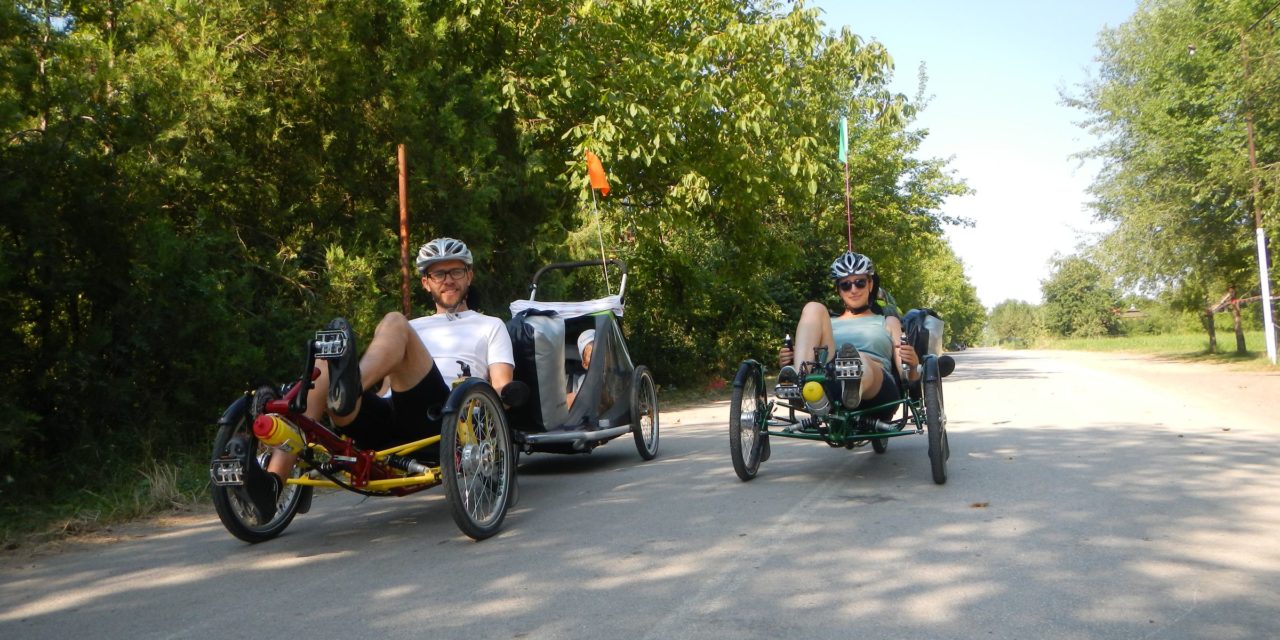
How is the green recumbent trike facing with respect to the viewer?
toward the camera

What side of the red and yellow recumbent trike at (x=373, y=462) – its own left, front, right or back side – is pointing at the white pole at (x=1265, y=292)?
back

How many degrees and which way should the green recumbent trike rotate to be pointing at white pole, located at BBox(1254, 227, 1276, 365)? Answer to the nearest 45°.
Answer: approximately 135° to its left

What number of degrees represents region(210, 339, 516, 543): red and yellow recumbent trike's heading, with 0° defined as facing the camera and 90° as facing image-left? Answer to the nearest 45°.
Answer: approximately 45°

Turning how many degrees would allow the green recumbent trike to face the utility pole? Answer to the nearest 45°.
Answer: approximately 135° to its left

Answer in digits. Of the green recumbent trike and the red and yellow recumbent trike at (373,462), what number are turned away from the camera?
0

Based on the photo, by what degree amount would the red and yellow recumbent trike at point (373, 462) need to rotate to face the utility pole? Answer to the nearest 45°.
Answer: approximately 180°

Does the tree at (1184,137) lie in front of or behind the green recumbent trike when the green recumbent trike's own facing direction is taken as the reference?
behind

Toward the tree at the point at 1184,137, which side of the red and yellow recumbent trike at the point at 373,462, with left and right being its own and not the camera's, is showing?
back
